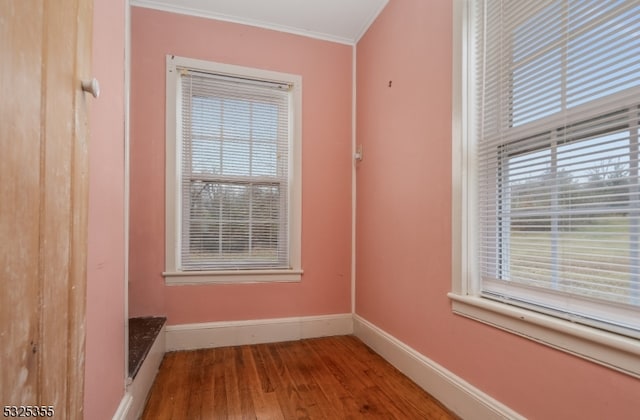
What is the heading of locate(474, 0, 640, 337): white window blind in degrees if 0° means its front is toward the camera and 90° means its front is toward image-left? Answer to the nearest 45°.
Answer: approximately 45°

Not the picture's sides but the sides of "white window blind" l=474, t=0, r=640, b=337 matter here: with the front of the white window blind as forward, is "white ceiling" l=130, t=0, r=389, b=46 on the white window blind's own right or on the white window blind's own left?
on the white window blind's own right

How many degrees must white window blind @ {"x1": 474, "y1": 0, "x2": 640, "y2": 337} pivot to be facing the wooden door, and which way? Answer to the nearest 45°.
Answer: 0° — it already faces it

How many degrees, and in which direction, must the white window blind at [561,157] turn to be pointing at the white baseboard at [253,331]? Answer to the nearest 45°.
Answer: approximately 45° to its right

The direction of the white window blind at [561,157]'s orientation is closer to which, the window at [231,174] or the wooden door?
the wooden door
